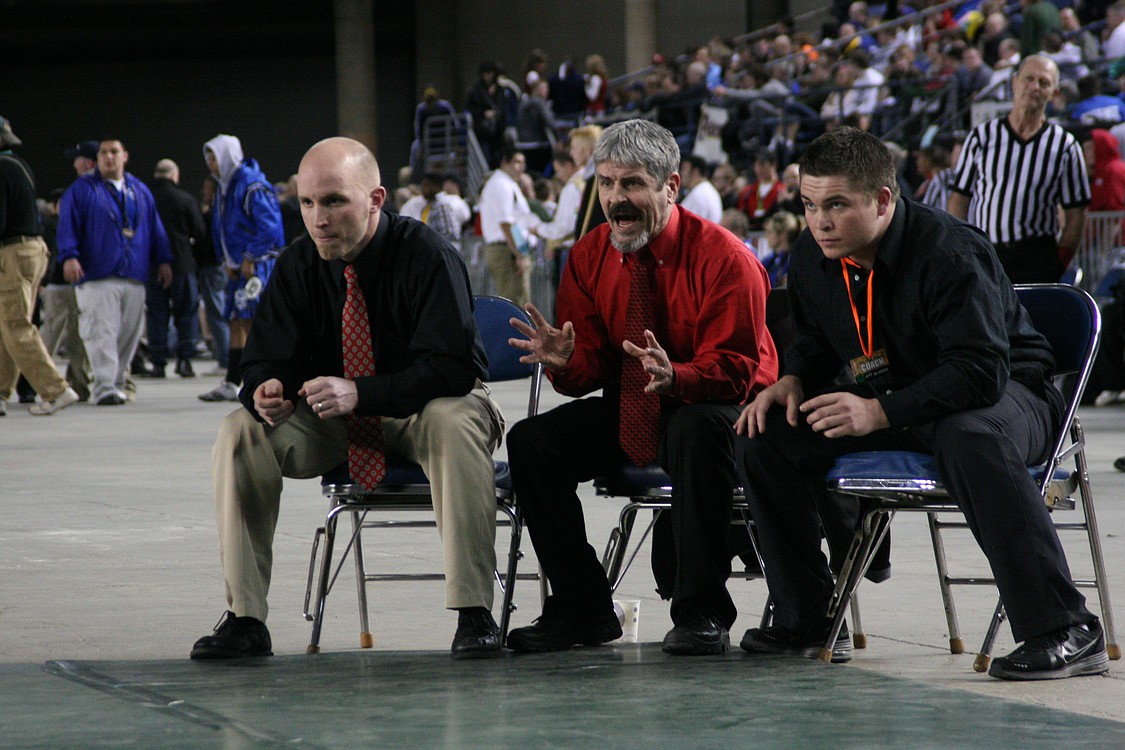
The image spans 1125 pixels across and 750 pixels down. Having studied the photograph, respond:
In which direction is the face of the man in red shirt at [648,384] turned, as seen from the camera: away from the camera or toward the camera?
toward the camera

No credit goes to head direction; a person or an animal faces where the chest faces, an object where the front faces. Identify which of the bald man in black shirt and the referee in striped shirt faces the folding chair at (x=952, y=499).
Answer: the referee in striped shirt

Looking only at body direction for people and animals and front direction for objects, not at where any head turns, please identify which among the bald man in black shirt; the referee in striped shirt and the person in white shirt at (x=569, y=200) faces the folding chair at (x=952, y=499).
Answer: the referee in striped shirt

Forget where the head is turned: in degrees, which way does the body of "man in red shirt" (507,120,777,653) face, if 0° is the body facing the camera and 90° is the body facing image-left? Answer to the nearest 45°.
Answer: approximately 45°

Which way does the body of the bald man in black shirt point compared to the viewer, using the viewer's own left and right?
facing the viewer and to the left of the viewer

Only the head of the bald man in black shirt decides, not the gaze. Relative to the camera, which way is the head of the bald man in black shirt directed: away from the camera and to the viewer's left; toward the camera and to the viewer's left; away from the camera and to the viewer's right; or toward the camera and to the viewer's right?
toward the camera and to the viewer's left

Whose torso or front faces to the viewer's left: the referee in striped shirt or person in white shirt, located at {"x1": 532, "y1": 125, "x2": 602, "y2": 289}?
the person in white shirt

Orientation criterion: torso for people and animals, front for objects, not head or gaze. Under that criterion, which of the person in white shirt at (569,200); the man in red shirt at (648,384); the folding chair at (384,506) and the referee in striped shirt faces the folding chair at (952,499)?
the referee in striped shirt

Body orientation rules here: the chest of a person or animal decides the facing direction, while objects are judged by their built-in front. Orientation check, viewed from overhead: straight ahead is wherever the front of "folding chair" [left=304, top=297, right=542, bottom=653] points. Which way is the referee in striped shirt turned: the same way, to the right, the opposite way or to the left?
the same way

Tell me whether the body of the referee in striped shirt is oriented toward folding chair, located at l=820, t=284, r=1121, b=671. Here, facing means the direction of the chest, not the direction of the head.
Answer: yes

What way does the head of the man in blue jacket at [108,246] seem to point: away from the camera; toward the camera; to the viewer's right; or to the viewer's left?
toward the camera

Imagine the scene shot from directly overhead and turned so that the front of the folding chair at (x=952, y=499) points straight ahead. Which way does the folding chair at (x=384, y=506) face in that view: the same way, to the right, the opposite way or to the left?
the same way

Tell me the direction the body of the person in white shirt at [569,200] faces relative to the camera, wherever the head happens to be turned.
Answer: to the viewer's left

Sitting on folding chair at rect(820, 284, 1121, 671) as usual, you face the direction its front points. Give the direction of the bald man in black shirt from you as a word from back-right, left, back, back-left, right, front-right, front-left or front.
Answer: front-right

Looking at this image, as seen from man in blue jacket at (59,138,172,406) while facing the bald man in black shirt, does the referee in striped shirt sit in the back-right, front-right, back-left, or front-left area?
front-left

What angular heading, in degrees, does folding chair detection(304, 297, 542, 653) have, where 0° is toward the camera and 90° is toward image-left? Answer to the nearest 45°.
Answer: approximately 45°

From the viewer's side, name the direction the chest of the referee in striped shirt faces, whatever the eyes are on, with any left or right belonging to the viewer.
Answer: facing the viewer

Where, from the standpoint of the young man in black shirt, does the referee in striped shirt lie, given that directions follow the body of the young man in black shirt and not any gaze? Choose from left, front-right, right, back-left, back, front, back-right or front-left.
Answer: back-right
